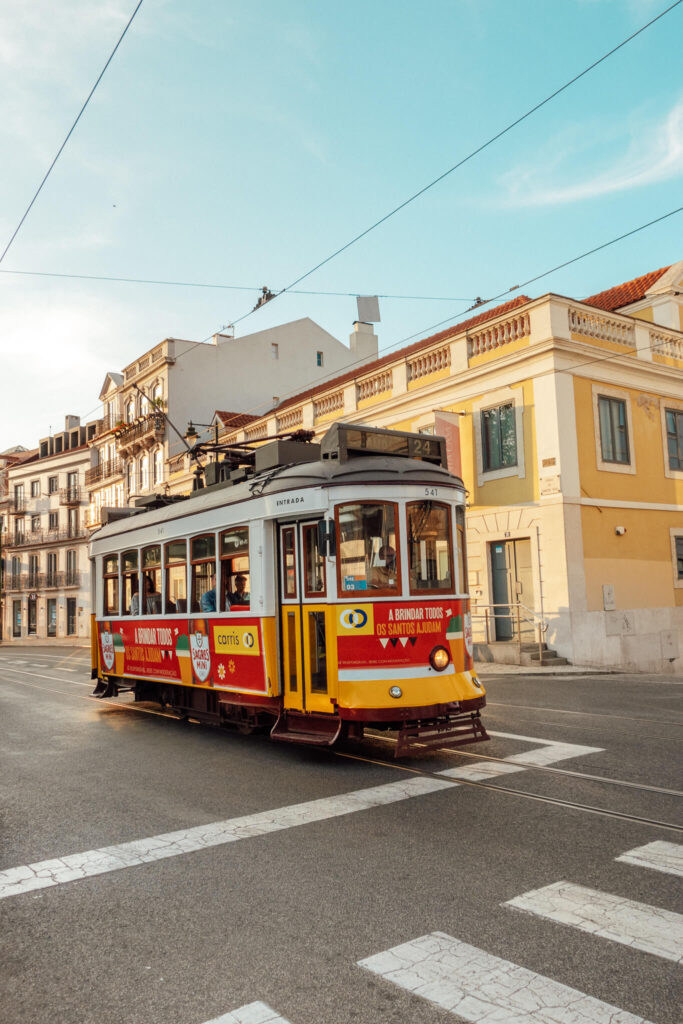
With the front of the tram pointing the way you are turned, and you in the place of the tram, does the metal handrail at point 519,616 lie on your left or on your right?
on your left

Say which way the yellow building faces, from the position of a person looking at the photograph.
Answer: facing the viewer and to the left of the viewer

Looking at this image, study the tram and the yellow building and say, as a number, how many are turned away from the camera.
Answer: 0

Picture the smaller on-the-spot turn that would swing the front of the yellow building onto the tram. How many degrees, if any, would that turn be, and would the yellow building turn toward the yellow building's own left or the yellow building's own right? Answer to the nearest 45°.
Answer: approximately 45° to the yellow building's own left

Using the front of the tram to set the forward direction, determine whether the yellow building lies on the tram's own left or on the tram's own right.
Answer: on the tram's own left

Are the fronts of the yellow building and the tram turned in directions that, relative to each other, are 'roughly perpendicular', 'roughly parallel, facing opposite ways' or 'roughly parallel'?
roughly perpendicular
